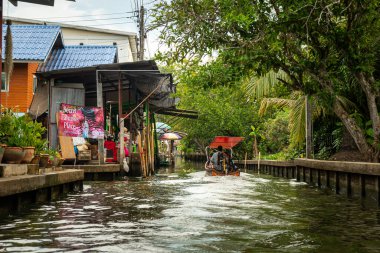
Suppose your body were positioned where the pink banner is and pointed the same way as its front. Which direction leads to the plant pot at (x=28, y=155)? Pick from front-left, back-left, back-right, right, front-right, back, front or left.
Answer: front

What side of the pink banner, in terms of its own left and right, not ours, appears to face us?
front

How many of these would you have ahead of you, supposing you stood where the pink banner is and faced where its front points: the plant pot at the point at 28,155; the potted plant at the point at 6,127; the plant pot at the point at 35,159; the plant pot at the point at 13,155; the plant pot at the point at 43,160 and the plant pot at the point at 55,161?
6

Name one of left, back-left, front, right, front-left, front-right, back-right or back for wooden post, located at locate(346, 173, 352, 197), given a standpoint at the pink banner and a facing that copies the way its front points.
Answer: front-left

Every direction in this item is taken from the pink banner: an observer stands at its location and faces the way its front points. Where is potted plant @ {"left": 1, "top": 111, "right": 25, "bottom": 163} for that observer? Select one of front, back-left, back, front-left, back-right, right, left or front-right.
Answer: front

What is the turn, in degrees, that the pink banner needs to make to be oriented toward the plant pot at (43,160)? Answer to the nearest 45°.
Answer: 0° — it already faces it

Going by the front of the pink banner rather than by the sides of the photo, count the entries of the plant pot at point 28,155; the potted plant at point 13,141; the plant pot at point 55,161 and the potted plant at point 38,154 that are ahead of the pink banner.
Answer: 4

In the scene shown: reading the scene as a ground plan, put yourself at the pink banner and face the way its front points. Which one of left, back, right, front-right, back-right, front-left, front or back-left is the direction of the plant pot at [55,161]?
front
